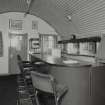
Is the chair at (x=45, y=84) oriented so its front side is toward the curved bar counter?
yes

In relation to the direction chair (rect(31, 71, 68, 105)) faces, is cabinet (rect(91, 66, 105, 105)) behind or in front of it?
in front

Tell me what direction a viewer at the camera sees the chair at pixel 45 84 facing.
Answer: facing away from the viewer and to the right of the viewer
